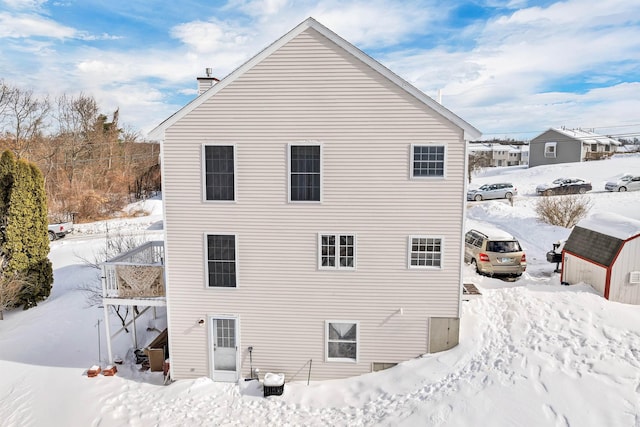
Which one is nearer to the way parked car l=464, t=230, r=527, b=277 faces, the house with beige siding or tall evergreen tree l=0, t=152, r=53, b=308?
the tall evergreen tree

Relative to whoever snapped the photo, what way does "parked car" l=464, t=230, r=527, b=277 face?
facing away from the viewer and to the left of the viewer
